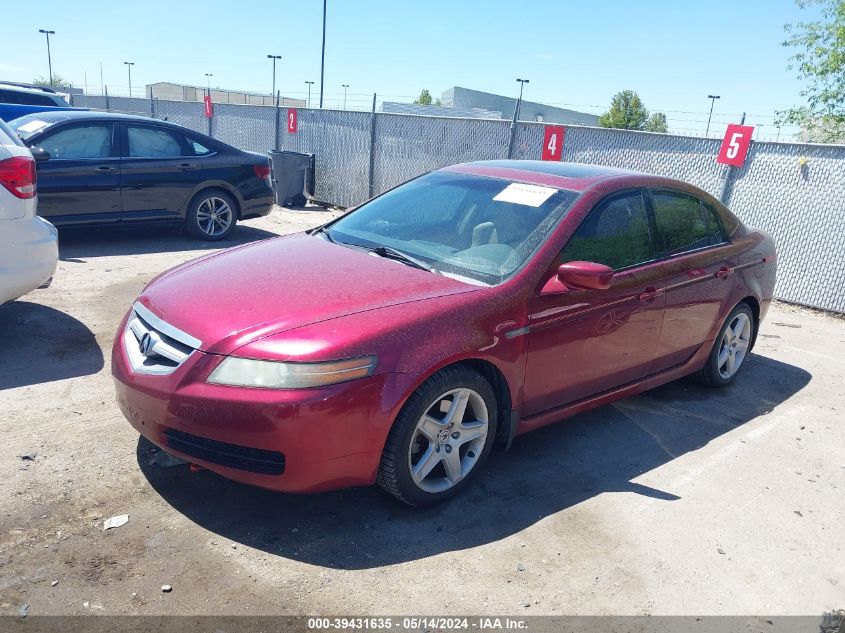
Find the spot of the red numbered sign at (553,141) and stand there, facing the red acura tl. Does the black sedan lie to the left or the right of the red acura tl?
right

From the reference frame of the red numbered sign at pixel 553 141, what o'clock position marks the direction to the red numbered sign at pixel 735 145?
the red numbered sign at pixel 735 145 is roughly at 10 o'clock from the red numbered sign at pixel 553 141.

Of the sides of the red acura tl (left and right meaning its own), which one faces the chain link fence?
back

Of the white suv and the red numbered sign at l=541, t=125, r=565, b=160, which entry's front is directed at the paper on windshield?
the red numbered sign

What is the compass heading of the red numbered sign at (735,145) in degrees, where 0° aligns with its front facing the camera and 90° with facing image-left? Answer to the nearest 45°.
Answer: approximately 0°

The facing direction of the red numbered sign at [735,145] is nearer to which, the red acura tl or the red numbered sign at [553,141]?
the red acura tl

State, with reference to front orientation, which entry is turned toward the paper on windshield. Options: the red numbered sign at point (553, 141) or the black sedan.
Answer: the red numbered sign

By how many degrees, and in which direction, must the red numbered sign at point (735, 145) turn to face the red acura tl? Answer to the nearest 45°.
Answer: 0° — it already faces it

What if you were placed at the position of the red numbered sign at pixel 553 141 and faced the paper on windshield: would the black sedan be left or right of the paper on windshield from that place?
right

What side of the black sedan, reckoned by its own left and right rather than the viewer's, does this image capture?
left
